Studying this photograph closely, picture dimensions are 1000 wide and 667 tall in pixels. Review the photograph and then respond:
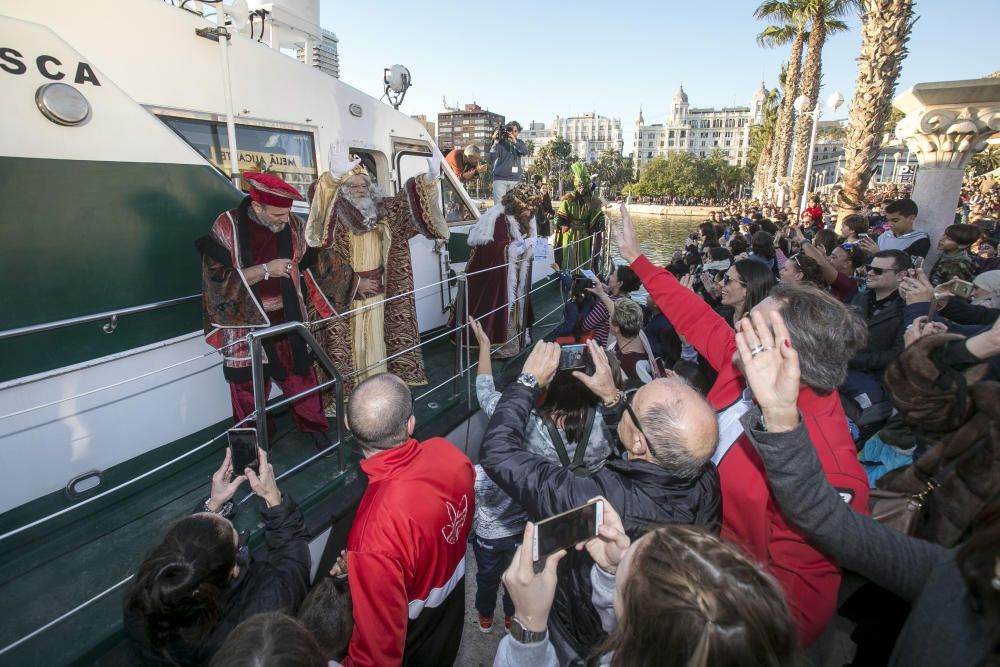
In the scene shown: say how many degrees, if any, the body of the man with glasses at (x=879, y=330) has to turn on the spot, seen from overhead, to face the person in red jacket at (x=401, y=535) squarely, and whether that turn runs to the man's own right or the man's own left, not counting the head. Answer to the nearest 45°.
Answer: approximately 45° to the man's own left

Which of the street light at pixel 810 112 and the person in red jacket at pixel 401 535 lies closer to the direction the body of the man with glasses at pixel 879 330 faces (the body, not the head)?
the person in red jacket

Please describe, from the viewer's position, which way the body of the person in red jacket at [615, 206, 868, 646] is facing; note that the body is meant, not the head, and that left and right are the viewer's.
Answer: facing away from the viewer and to the left of the viewer

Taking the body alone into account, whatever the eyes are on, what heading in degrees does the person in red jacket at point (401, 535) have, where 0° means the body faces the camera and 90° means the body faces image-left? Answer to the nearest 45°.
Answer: approximately 135°

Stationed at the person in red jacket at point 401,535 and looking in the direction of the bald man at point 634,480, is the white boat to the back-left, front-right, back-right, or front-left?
back-left

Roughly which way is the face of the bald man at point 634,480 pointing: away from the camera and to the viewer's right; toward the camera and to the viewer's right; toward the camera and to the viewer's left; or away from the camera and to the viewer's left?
away from the camera and to the viewer's left

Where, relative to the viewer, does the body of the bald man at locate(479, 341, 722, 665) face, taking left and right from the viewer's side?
facing away from the viewer and to the left of the viewer

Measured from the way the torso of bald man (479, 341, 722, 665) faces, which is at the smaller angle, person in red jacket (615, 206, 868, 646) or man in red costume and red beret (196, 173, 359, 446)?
the man in red costume and red beret

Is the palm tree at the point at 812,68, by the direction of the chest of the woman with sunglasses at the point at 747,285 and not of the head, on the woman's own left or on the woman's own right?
on the woman's own right

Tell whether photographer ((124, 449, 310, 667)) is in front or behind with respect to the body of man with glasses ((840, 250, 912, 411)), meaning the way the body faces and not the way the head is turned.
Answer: in front

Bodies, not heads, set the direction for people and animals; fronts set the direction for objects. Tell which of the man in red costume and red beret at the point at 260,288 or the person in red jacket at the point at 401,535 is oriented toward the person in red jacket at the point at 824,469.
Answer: the man in red costume and red beret

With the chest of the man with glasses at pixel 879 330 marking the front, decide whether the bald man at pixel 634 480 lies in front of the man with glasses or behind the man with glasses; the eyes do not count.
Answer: in front

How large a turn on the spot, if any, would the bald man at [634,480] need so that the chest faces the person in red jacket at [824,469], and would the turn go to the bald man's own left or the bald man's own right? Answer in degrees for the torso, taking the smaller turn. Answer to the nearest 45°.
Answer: approximately 135° to the bald man's own right

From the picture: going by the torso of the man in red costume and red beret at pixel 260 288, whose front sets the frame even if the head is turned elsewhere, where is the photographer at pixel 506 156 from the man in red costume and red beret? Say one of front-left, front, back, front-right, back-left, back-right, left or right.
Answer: left

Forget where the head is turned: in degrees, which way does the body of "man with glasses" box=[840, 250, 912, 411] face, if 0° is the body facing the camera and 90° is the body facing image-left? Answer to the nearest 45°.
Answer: approximately 45°

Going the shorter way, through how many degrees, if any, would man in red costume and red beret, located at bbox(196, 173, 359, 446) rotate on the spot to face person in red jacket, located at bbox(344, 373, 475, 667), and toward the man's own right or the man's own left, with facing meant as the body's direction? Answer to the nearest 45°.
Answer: approximately 45° to the man's own right

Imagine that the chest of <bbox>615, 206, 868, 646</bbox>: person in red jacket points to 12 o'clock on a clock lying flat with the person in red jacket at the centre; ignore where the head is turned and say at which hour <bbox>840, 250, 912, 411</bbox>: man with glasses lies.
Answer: The man with glasses is roughly at 2 o'clock from the person in red jacket.
